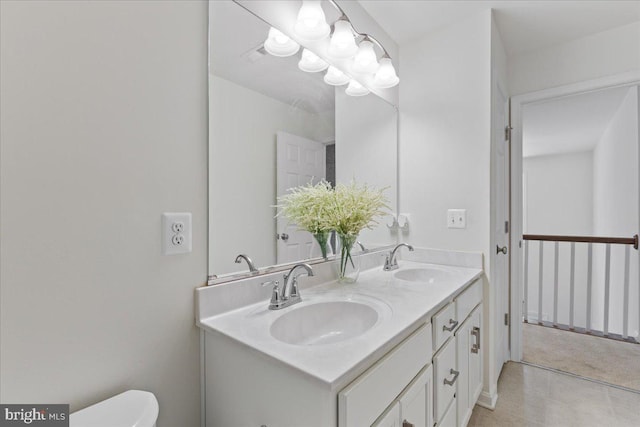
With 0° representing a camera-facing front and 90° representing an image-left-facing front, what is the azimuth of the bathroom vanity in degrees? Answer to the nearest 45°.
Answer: approximately 315°

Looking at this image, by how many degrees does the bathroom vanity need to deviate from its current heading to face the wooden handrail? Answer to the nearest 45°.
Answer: approximately 90° to its left

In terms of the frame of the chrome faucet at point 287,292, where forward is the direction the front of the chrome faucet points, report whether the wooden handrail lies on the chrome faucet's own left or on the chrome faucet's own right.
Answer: on the chrome faucet's own left

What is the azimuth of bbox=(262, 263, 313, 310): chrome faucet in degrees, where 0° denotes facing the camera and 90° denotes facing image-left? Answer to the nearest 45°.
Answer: approximately 315°

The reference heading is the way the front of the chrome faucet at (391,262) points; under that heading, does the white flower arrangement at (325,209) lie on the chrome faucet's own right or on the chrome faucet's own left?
on the chrome faucet's own right

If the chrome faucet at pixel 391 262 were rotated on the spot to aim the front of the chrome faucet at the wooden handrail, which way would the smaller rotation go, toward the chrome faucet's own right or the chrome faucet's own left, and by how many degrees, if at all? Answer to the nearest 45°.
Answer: approximately 90° to the chrome faucet's own left

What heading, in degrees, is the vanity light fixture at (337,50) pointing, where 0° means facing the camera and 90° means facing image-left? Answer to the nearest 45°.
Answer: approximately 315°
